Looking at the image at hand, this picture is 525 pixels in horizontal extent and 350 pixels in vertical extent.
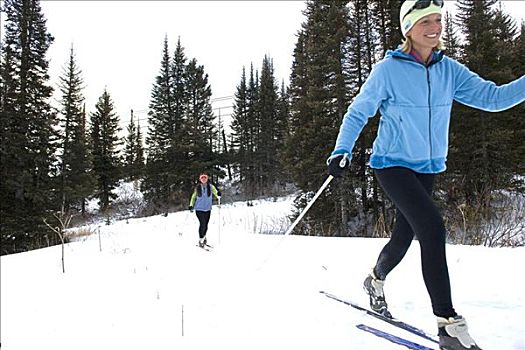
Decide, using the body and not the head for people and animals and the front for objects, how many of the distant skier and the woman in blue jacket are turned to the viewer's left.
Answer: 0

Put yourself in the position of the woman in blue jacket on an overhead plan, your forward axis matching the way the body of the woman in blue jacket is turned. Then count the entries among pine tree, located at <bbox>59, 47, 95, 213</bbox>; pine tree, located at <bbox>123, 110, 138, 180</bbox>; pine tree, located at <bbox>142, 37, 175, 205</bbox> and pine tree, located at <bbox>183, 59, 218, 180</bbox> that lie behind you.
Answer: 4

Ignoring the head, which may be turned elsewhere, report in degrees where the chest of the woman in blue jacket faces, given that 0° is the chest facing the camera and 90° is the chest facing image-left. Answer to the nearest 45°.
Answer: approximately 315°

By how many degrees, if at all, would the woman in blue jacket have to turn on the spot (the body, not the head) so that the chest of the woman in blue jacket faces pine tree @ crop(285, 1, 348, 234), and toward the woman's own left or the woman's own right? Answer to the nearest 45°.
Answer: approximately 135° to the woman's own left

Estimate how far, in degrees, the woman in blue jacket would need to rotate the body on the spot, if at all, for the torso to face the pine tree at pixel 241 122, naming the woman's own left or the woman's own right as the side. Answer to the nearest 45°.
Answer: approximately 180°

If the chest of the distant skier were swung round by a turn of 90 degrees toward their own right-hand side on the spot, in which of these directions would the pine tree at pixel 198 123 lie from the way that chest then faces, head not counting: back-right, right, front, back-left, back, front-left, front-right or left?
right

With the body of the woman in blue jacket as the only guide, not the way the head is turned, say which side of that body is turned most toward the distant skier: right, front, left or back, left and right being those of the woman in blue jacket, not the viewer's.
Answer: back

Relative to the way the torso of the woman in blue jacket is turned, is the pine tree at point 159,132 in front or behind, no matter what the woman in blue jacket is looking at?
behind

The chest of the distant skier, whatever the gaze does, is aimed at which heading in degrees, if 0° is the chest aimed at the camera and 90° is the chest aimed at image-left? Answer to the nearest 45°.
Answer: approximately 0°
